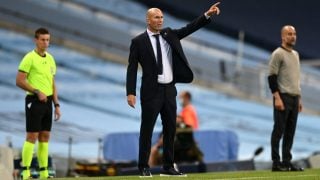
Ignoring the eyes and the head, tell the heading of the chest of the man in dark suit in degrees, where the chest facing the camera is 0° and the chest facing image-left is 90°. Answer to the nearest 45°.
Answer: approximately 315°
